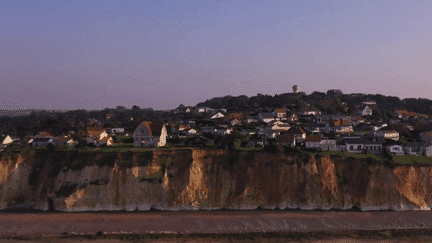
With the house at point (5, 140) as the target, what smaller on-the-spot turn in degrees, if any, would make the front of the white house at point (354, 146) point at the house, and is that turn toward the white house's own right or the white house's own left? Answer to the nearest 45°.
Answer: approximately 90° to the white house's own right

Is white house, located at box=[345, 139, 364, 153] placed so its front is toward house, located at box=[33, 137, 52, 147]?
no

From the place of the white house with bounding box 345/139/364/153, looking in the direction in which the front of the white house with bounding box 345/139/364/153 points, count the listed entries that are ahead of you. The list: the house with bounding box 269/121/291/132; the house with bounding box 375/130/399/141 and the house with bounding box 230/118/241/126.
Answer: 0

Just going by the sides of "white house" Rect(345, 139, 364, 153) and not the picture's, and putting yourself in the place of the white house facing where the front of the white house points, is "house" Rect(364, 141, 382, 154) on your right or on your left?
on your left

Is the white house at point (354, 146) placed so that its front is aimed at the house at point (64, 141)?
no

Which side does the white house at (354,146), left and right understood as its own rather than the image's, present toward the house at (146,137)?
right

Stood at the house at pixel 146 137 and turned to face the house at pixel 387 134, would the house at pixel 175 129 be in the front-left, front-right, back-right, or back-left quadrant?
front-left

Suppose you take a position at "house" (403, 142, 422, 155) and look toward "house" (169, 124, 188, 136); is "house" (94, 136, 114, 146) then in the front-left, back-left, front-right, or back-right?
front-left

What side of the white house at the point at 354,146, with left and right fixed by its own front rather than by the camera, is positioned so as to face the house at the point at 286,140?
right

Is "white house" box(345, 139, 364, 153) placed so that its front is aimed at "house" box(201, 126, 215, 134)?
no

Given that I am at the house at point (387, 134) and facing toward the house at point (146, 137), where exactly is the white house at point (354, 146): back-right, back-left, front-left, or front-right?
front-left

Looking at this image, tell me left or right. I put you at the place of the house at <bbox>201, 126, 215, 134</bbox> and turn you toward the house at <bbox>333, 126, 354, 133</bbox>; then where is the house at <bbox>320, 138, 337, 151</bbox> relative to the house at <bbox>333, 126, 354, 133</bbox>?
right

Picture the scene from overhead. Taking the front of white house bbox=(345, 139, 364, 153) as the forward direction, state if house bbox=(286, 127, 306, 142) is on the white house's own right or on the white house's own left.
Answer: on the white house's own right

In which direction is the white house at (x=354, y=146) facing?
toward the camera
